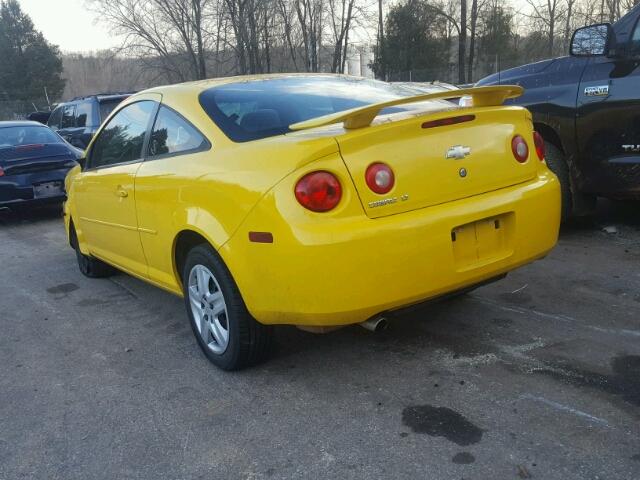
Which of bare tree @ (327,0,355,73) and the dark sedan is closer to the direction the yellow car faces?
the dark sedan

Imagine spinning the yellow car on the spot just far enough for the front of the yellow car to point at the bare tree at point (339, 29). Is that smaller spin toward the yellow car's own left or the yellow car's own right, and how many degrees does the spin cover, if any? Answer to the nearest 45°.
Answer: approximately 45° to the yellow car's own right

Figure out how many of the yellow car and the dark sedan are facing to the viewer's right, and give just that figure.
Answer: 0

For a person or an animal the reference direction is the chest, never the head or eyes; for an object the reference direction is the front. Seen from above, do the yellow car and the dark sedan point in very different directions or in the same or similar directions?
same or similar directions

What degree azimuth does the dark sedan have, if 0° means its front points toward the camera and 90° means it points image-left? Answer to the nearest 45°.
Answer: approximately 135°

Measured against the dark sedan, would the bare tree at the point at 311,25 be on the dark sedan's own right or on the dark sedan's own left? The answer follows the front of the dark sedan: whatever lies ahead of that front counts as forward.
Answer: on the dark sedan's own right

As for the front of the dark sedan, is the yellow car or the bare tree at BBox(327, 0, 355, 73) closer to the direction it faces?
the bare tree

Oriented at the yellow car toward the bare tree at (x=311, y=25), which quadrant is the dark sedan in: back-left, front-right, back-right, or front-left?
front-left

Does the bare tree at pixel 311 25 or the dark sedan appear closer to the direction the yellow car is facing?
the dark sedan

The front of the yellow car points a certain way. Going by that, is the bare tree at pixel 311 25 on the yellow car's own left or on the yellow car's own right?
on the yellow car's own right

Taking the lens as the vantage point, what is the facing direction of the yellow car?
facing away from the viewer and to the left of the viewer

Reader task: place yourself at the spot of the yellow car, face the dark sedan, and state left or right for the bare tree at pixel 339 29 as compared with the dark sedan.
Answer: right

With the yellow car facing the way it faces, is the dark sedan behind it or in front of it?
in front
